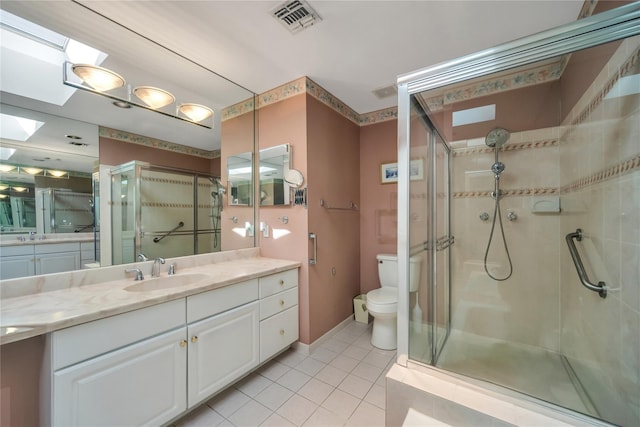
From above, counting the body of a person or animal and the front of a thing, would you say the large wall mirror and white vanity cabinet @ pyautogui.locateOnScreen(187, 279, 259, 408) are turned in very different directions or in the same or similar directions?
same or similar directions

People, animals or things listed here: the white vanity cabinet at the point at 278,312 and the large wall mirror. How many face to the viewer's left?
0

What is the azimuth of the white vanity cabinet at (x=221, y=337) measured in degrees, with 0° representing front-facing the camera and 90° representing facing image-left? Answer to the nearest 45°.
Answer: approximately 315°

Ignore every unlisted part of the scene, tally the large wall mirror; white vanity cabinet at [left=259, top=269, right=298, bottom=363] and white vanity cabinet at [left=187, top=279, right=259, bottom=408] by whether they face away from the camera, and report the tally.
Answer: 0

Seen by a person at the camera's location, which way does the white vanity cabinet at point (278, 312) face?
facing the viewer and to the right of the viewer

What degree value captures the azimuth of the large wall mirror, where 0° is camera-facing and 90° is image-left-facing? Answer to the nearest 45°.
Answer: approximately 315°

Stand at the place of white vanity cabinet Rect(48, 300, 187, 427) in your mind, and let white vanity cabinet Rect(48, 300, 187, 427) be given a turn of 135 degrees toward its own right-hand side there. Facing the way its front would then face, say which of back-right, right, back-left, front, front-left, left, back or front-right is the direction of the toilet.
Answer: back

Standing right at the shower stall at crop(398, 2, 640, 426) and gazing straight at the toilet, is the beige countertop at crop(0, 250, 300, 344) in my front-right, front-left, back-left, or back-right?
front-left

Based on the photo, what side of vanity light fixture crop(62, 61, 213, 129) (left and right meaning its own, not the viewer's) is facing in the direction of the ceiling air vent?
front

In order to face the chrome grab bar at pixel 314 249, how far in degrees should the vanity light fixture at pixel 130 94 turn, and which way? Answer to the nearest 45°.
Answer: approximately 45° to its left

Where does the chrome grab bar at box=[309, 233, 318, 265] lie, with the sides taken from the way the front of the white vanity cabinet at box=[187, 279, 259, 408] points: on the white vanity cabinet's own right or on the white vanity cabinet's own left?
on the white vanity cabinet's own left

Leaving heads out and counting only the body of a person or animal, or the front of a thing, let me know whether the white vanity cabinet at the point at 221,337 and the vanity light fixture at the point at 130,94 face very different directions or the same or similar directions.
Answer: same or similar directions

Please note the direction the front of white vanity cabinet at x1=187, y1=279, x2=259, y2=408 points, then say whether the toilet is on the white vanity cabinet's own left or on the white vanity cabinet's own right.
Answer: on the white vanity cabinet's own left
